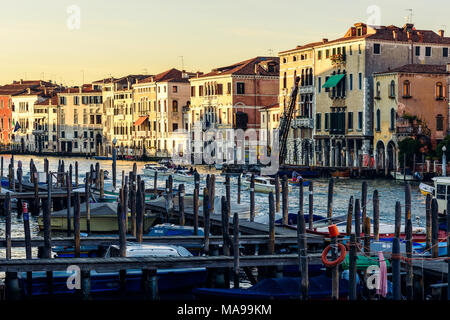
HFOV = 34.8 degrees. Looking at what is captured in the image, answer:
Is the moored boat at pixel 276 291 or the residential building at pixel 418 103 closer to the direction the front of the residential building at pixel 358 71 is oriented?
the moored boat

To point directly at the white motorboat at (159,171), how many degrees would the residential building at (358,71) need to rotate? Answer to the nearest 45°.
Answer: approximately 45° to its right

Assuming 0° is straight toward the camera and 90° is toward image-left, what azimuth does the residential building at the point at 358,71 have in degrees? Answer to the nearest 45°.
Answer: approximately 45°

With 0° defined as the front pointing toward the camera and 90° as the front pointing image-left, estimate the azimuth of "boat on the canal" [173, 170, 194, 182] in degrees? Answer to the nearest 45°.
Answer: approximately 90°

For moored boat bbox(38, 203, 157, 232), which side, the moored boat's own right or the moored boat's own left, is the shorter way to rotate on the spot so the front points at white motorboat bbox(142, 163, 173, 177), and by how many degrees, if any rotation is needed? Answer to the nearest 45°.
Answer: approximately 90° to the moored boat's own left
